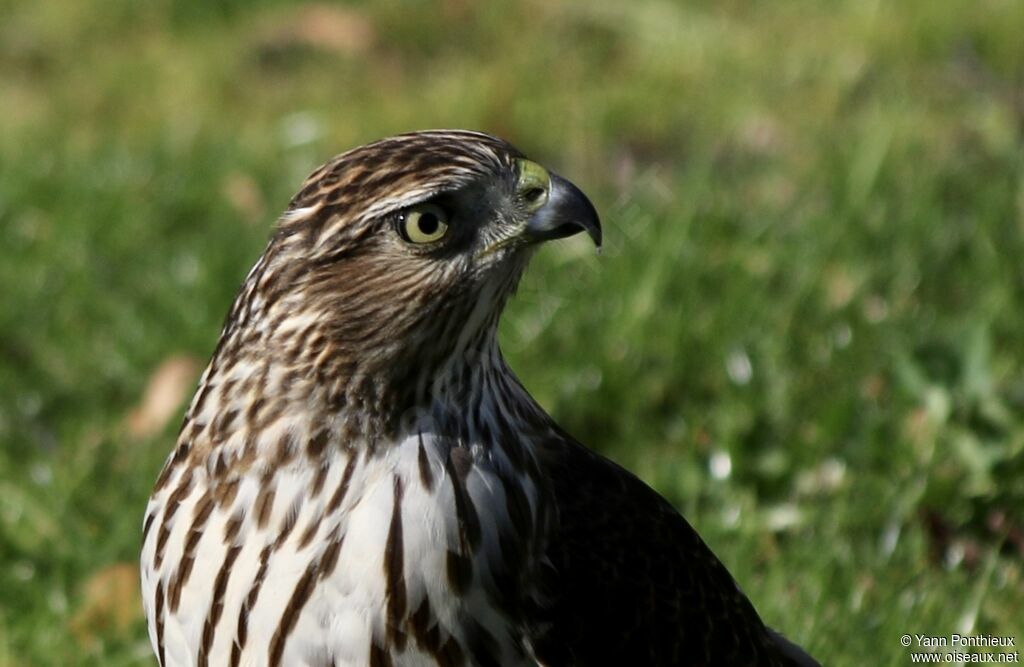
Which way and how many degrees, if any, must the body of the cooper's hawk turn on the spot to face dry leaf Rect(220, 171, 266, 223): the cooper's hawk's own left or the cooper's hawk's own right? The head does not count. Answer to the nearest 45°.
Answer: approximately 135° to the cooper's hawk's own right

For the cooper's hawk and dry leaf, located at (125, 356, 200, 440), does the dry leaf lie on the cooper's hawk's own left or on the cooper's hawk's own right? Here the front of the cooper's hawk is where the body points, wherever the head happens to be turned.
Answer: on the cooper's hawk's own right

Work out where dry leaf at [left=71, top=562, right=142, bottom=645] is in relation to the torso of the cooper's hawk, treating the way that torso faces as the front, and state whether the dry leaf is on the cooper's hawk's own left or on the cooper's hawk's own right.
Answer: on the cooper's hawk's own right

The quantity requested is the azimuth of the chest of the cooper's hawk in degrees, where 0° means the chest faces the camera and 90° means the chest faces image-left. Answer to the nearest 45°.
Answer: approximately 45°

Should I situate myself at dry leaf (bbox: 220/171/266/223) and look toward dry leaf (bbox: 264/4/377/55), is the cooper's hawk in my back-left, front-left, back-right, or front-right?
back-right

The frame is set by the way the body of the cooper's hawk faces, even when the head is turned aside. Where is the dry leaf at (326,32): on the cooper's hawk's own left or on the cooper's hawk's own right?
on the cooper's hawk's own right
